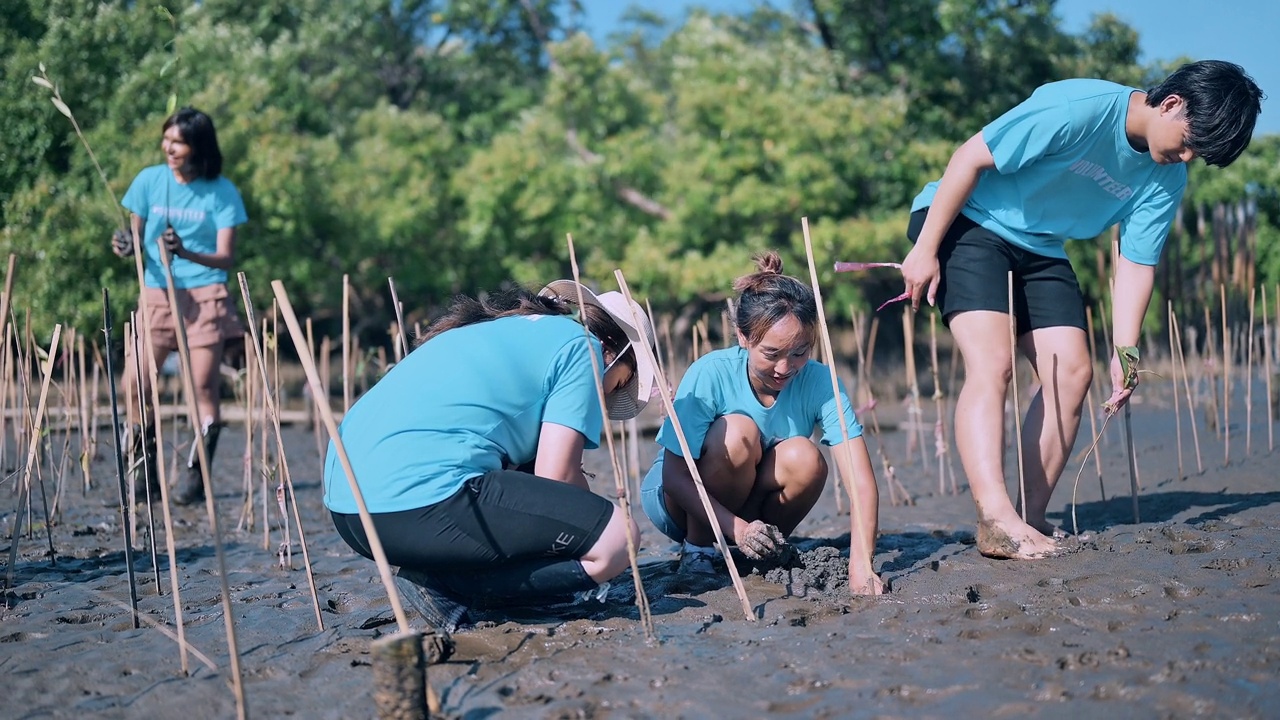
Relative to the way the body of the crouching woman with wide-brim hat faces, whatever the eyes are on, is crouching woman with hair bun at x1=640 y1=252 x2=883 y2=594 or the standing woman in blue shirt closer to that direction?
the crouching woman with hair bun

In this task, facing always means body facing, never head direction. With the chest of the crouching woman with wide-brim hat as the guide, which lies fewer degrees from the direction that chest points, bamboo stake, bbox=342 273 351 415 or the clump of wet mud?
the clump of wet mud

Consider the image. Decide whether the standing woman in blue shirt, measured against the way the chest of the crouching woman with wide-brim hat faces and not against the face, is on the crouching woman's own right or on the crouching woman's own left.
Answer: on the crouching woman's own left

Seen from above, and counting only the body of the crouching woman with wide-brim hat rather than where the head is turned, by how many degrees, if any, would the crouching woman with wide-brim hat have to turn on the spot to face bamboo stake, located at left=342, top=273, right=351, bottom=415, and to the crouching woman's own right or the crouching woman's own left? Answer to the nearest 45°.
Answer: approximately 90° to the crouching woman's own left

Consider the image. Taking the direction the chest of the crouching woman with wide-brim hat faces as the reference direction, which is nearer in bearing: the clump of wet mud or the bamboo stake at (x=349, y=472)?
the clump of wet mud

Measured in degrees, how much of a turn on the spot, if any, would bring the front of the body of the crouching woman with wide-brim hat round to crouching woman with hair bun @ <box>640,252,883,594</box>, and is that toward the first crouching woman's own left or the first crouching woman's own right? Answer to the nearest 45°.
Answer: approximately 45° to the first crouching woman's own left

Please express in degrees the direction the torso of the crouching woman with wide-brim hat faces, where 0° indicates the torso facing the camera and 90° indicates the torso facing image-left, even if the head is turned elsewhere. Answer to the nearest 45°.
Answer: approximately 270°

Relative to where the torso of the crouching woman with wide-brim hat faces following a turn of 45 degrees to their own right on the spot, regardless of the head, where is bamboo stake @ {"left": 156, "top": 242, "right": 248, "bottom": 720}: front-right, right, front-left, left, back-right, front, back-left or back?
right

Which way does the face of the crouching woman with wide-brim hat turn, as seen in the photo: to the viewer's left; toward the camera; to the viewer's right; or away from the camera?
to the viewer's right

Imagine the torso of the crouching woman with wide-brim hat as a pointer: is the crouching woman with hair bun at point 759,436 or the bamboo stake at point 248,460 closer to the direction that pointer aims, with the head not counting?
the crouching woman with hair bun

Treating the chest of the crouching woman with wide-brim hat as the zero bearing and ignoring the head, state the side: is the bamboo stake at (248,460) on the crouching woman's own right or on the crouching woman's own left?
on the crouching woman's own left
